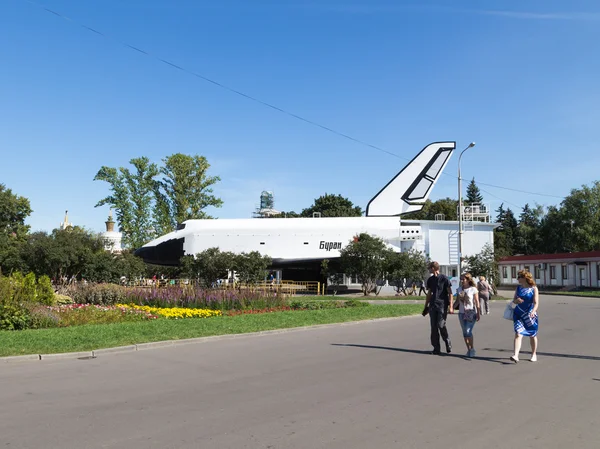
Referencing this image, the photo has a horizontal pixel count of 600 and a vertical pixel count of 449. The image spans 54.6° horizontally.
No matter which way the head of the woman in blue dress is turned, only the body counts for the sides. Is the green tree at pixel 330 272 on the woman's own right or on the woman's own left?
on the woman's own right

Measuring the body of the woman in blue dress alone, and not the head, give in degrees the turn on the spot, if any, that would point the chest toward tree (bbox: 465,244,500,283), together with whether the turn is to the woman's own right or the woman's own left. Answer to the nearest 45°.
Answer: approximately 135° to the woman's own right

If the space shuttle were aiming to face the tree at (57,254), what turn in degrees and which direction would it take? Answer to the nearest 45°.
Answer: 0° — it already faces it

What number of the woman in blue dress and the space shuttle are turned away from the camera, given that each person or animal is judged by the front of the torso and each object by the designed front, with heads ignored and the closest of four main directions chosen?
0

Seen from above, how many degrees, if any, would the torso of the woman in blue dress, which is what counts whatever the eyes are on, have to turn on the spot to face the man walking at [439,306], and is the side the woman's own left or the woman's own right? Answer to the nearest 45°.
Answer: approximately 45° to the woman's own right

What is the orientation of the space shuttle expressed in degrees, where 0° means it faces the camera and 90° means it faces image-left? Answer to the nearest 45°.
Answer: approximately 90°

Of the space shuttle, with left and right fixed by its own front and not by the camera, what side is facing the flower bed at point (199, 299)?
left

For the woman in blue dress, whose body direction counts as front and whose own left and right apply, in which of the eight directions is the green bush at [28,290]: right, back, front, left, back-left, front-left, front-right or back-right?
front-right

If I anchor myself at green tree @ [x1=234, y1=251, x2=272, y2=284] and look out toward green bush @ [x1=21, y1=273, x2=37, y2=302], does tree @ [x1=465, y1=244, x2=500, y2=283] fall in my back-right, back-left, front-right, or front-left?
back-left
